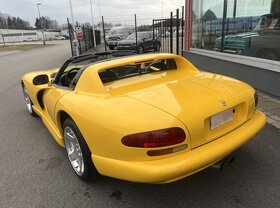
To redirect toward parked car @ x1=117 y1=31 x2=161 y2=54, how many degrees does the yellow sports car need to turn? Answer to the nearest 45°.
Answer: approximately 45° to its right

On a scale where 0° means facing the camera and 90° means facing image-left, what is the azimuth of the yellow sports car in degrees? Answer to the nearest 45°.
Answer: approximately 135°

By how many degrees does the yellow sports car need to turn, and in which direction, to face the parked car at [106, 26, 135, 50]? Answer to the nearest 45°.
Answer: approximately 45° to its right

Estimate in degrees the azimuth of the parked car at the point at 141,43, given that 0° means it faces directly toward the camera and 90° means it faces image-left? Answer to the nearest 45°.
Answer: approximately 45°

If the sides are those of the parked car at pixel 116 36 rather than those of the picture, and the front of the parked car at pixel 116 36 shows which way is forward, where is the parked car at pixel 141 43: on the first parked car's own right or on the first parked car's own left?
on the first parked car's own left

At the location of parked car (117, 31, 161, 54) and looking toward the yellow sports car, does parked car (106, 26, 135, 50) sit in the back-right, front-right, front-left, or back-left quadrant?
back-right

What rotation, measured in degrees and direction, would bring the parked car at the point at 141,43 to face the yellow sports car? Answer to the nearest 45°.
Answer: approximately 45° to its left

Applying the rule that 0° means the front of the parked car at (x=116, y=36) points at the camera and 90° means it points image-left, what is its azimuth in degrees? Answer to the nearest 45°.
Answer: approximately 45°

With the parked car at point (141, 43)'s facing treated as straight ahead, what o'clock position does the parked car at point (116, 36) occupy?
the parked car at point (116, 36) is roughly at 4 o'clock from the parked car at point (141, 43).
